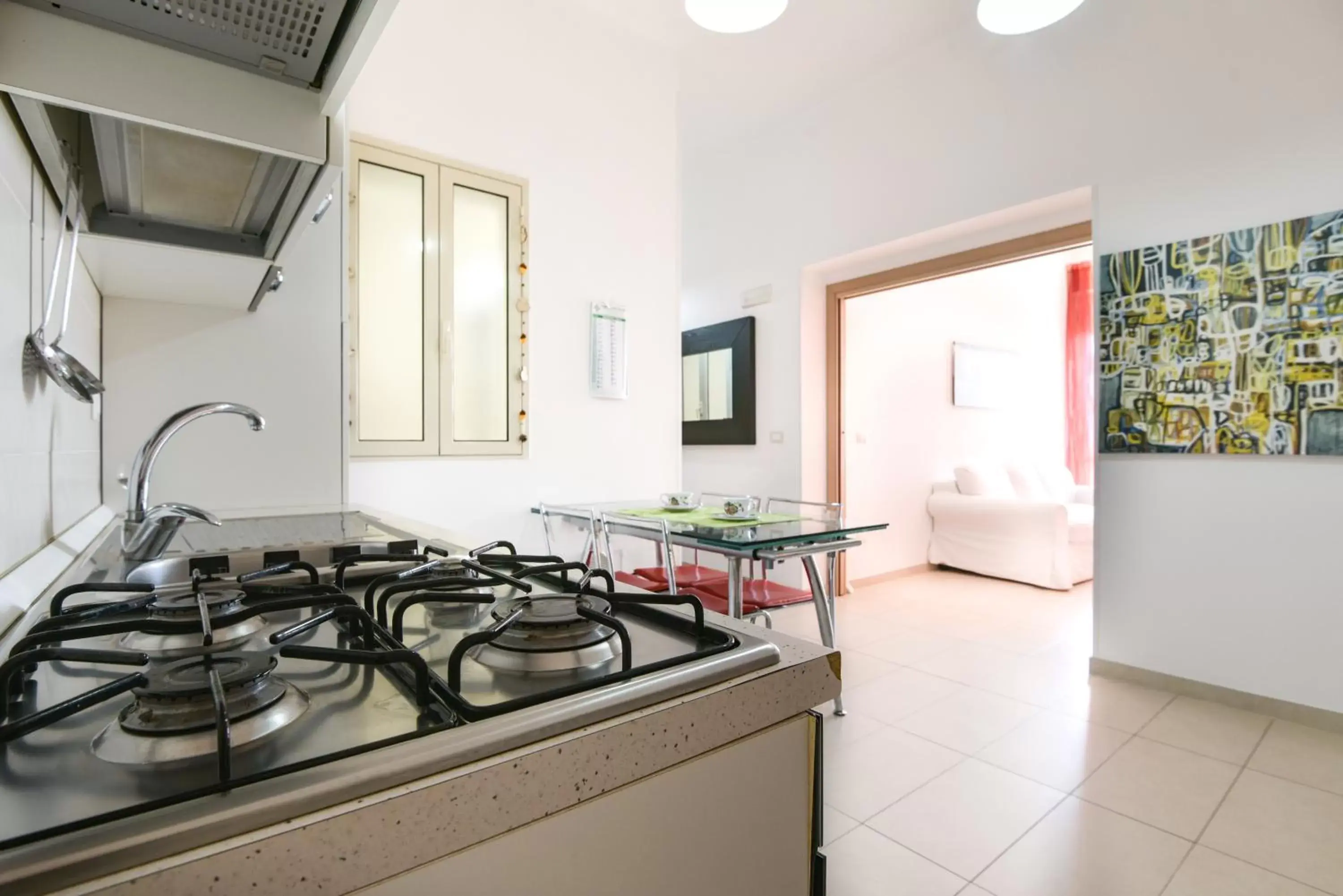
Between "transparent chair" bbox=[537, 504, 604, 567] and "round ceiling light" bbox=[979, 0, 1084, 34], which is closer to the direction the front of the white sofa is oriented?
the round ceiling light

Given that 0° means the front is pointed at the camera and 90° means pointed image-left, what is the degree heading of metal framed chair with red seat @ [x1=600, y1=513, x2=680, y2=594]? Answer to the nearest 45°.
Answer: approximately 225°

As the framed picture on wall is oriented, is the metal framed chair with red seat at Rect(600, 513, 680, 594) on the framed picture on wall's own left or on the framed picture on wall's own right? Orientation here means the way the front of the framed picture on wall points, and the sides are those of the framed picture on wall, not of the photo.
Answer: on the framed picture on wall's own right

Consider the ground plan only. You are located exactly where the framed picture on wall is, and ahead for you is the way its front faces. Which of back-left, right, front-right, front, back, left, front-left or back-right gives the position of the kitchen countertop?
front-right

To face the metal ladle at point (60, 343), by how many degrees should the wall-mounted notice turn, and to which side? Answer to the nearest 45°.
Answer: approximately 90° to its right

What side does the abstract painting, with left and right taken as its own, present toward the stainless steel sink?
front

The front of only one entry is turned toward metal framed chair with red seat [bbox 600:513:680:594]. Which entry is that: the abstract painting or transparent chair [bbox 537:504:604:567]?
the abstract painting

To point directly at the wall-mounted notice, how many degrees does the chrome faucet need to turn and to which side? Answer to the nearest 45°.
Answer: approximately 45° to its left

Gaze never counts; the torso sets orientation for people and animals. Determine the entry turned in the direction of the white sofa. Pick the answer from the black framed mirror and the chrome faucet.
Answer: the chrome faucet

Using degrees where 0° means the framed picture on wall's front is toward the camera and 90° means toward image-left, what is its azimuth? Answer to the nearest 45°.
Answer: approximately 315°

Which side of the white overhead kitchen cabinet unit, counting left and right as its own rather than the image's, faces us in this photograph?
right

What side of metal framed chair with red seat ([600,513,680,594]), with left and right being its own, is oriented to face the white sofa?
front
